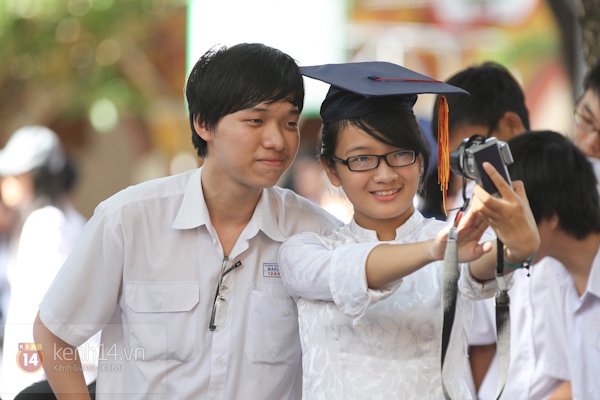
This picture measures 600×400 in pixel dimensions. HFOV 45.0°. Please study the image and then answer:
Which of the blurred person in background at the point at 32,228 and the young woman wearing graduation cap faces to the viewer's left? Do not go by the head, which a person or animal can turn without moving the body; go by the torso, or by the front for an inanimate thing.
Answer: the blurred person in background

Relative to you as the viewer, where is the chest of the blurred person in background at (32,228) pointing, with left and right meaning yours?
facing to the left of the viewer

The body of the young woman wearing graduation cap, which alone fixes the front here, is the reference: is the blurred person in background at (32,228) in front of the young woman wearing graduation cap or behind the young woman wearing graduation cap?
behind

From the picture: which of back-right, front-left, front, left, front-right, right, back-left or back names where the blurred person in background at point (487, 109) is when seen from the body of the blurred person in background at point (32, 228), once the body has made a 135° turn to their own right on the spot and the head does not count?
right

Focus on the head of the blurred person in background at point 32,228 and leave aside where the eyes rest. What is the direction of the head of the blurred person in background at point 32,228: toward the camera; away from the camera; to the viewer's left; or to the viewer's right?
to the viewer's left

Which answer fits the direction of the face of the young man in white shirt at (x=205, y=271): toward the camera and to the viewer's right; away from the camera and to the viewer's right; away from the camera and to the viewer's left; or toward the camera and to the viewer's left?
toward the camera and to the viewer's right

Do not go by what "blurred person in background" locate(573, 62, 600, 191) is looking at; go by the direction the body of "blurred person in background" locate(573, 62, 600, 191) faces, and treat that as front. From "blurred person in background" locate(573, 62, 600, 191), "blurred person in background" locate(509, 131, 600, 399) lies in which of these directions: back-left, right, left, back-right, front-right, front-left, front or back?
front-left

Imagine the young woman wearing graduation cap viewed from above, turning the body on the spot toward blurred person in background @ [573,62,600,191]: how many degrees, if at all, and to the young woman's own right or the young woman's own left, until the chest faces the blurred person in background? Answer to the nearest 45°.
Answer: approximately 90° to the young woman's own left

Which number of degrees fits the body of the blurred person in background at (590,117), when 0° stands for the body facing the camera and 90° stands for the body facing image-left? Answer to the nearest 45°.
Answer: approximately 45°

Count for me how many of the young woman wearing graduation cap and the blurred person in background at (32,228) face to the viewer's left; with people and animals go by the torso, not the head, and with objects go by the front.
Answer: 1

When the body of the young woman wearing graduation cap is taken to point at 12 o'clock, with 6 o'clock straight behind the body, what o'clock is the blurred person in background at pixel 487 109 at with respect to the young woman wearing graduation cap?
The blurred person in background is roughly at 8 o'clock from the young woman wearing graduation cap.

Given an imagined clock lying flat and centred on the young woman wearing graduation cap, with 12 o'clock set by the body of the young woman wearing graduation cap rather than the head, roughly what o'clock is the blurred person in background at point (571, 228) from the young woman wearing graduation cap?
The blurred person in background is roughly at 9 o'clock from the young woman wearing graduation cap.

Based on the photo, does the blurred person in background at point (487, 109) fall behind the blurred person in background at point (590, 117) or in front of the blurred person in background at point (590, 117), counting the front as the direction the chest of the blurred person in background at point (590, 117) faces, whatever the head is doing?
in front

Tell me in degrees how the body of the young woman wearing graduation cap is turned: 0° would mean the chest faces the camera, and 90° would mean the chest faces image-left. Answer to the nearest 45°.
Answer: approximately 315°
